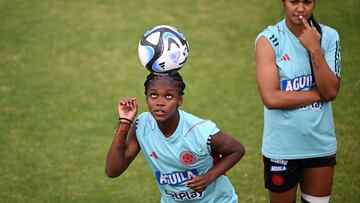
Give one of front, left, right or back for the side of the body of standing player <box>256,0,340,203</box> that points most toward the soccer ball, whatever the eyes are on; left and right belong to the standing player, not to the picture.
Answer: right

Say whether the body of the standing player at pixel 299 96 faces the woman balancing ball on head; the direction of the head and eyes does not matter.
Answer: no

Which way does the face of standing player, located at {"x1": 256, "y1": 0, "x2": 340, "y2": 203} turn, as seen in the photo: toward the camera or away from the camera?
toward the camera

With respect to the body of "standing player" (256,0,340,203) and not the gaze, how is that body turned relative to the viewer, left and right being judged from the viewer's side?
facing the viewer
